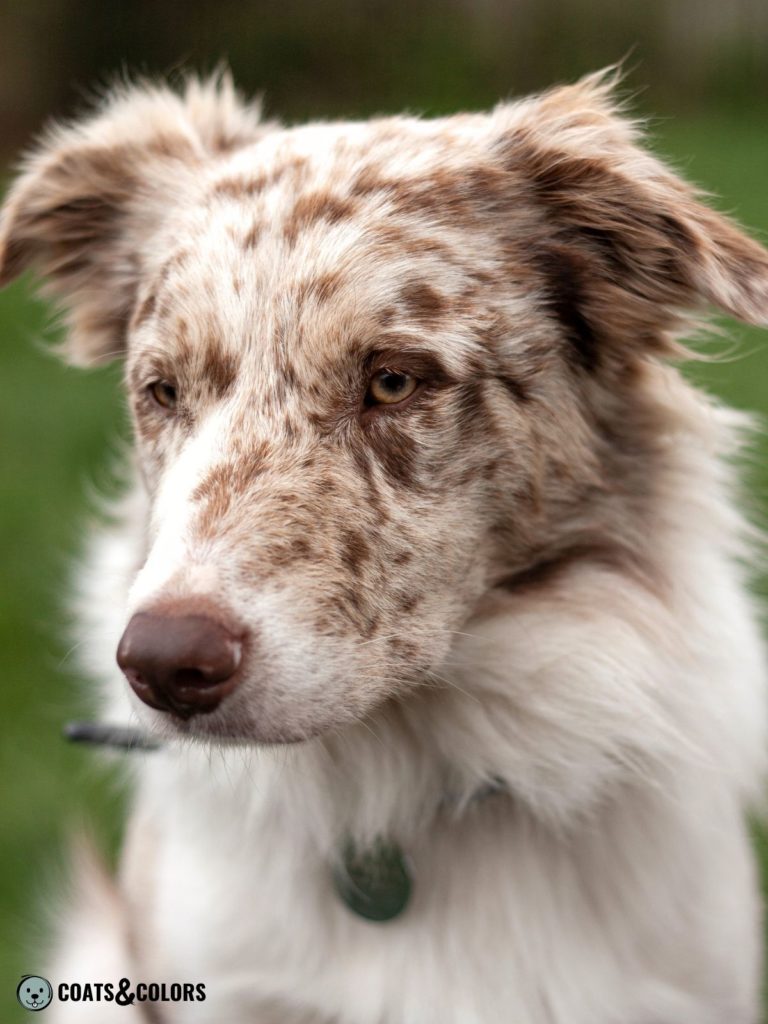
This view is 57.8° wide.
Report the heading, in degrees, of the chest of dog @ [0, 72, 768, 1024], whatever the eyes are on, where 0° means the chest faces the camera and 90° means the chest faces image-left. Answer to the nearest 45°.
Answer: approximately 45°
